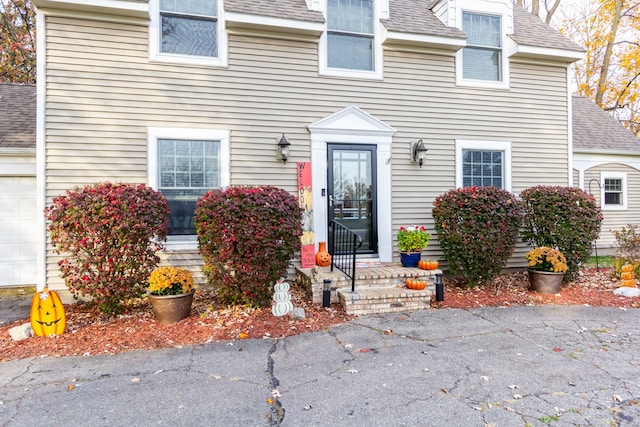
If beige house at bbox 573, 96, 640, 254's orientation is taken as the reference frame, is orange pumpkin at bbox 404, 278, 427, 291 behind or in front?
in front

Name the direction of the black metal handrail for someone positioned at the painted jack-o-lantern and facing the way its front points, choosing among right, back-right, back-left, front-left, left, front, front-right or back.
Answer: left

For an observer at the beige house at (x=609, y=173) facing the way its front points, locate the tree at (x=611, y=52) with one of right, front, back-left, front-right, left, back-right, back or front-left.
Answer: back

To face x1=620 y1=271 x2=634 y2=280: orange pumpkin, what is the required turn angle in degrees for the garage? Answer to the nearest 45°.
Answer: approximately 45° to its left

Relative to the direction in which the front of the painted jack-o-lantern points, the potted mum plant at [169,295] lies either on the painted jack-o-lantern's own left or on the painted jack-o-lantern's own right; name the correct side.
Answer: on the painted jack-o-lantern's own left

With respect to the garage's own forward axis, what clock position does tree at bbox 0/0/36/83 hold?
The tree is roughly at 6 o'clock from the garage.

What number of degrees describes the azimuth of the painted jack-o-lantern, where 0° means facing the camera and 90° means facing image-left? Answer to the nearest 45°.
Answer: approximately 0°

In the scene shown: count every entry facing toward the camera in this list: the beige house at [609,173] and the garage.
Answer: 2

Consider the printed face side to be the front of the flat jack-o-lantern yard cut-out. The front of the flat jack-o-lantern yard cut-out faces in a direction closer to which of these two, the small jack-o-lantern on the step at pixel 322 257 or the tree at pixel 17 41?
the small jack-o-lantern on the step

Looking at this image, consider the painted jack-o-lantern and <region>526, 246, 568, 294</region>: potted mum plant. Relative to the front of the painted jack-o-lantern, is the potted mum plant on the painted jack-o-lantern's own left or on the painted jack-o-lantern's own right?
on the painted jack-o-lantern's own left

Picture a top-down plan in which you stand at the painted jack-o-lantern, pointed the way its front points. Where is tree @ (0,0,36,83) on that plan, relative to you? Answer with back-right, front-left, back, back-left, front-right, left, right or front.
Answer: back

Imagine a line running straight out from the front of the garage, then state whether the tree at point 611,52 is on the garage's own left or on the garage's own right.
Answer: on the garage's own left
